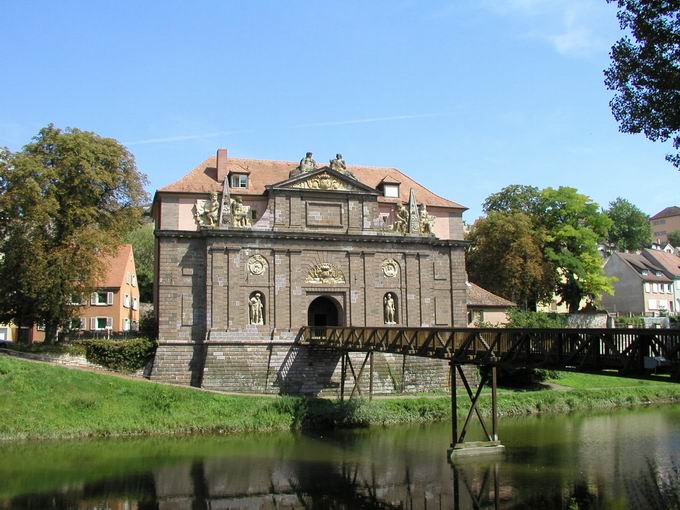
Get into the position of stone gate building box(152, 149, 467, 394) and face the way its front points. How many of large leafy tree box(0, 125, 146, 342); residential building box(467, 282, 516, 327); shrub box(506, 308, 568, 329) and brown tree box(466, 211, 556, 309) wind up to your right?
1

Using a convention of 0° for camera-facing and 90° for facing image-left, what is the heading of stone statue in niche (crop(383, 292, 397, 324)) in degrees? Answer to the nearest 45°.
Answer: approximately 0°

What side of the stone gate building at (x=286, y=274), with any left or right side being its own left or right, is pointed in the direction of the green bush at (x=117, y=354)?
right

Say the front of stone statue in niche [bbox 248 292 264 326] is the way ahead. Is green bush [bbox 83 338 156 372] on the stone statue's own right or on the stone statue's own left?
on the stone statue's own right

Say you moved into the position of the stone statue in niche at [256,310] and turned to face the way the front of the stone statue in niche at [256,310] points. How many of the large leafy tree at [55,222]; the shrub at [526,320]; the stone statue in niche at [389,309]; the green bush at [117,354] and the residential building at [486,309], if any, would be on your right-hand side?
2

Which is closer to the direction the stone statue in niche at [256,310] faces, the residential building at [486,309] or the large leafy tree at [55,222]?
the large leafy tree

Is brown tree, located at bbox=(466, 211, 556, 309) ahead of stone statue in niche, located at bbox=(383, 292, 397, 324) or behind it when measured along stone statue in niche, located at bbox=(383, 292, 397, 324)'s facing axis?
behind

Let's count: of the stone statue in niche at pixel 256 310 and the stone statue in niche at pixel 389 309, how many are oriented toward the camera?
2

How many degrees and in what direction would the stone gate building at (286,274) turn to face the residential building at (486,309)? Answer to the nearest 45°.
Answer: approximately 135° to its left

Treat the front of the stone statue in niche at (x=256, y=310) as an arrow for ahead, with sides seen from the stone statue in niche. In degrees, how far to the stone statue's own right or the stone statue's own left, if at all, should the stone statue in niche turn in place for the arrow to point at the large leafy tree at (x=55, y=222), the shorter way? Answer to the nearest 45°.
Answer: approximately 90° to the stone statue's own right

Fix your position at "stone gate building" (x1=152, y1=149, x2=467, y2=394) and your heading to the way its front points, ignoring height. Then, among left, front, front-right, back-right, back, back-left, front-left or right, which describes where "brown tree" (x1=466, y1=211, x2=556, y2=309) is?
back-left
